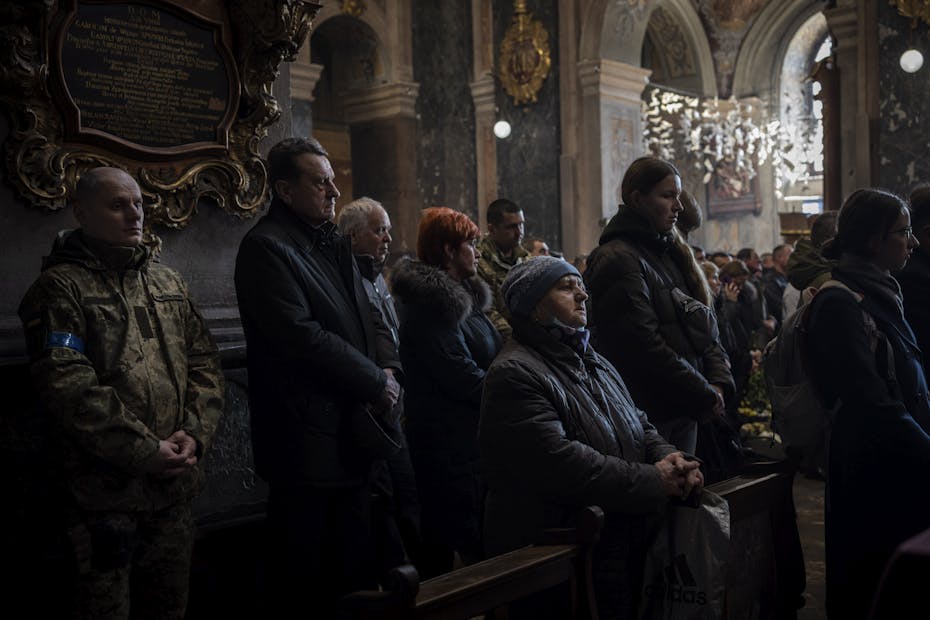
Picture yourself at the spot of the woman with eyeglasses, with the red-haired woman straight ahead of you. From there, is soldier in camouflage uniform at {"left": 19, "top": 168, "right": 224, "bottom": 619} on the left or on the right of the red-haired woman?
left

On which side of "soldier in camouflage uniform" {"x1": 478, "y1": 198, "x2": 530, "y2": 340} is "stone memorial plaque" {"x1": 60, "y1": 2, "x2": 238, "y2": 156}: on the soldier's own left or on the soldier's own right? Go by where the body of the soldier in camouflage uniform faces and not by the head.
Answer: on the soldier's own right

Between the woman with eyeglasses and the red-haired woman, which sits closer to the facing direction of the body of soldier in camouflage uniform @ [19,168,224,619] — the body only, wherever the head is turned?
the woman with eyeglasses

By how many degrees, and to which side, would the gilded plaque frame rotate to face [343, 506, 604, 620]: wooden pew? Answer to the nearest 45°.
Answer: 0° — it already faces it

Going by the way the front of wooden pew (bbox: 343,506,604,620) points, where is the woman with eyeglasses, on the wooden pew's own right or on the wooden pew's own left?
on the wooden pew's own left

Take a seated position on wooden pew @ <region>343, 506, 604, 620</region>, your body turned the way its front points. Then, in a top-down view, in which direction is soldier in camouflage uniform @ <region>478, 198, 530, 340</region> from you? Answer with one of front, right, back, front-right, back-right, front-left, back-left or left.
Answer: back-left

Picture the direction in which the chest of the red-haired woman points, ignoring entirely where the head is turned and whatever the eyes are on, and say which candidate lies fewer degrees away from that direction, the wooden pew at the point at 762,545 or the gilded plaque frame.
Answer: the wooden pew
